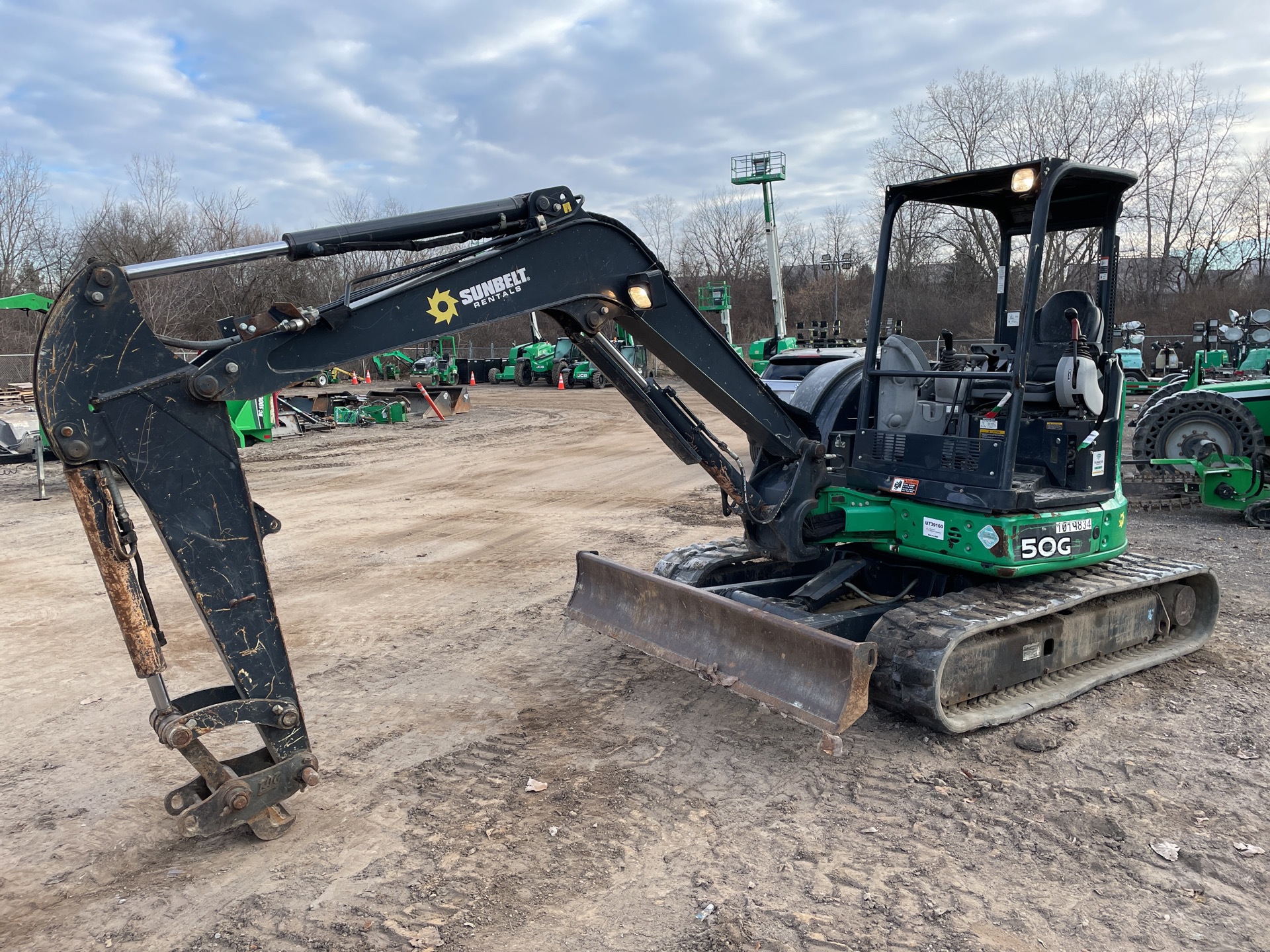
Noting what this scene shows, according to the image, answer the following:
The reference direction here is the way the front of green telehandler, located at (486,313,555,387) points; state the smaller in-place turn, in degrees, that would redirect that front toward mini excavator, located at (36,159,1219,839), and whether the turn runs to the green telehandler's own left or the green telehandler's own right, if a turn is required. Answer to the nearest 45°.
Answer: approximately 45° to the green telehandler's own left

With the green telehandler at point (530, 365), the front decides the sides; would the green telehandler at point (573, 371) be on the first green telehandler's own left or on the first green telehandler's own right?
on the first green telehandler's own left

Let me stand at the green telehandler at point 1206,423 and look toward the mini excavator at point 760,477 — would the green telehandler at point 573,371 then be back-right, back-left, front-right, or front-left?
back-right

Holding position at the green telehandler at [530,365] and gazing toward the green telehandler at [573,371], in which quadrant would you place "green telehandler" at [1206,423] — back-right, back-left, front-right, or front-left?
front-right

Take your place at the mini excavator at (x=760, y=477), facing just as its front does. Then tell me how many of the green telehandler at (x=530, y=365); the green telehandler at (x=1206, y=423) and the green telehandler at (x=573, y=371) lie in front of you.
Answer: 0

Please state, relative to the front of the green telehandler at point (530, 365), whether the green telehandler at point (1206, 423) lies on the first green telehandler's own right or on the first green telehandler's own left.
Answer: on the first green telehandler's own left

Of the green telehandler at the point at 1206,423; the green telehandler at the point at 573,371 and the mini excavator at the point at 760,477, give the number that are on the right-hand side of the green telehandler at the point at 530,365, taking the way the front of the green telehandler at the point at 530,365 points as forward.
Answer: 0

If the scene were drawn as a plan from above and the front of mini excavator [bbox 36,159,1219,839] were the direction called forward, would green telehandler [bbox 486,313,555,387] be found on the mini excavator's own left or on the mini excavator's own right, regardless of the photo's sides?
on the mini excavator's own right

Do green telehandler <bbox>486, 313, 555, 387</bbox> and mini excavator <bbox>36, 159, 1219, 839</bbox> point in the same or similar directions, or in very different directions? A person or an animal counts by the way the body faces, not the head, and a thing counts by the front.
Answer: same or similar directions

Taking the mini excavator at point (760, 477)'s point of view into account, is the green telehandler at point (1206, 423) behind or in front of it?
behind

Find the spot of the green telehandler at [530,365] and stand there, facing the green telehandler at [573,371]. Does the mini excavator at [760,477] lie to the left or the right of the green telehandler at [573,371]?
right

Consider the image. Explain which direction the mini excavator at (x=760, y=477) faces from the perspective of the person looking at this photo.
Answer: facing the viewer and to the left of the viewer

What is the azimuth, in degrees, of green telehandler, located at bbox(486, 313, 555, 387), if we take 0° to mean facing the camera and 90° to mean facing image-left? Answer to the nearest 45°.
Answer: approximately 45°
